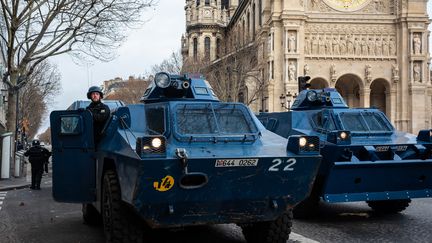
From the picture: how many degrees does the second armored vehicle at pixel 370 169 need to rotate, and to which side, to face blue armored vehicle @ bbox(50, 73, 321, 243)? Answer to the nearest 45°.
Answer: approximately 90° to its right

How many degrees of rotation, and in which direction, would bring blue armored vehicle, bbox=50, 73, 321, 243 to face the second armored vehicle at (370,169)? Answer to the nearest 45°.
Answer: approximately 90° to its left

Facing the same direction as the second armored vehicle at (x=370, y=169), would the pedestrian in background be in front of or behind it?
behind

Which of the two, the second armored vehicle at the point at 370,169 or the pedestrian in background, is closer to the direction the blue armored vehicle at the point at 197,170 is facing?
the second armored vehicle

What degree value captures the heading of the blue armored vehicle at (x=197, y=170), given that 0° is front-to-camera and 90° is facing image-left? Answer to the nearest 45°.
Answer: approximately 315°
